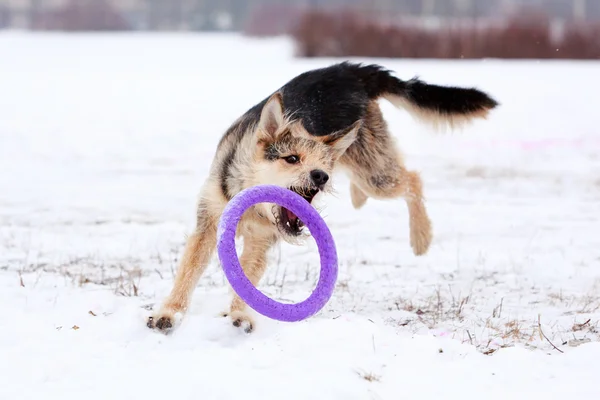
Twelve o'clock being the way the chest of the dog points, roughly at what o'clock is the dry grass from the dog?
The dry grass is roughly at 10 o'clock from the dog.
